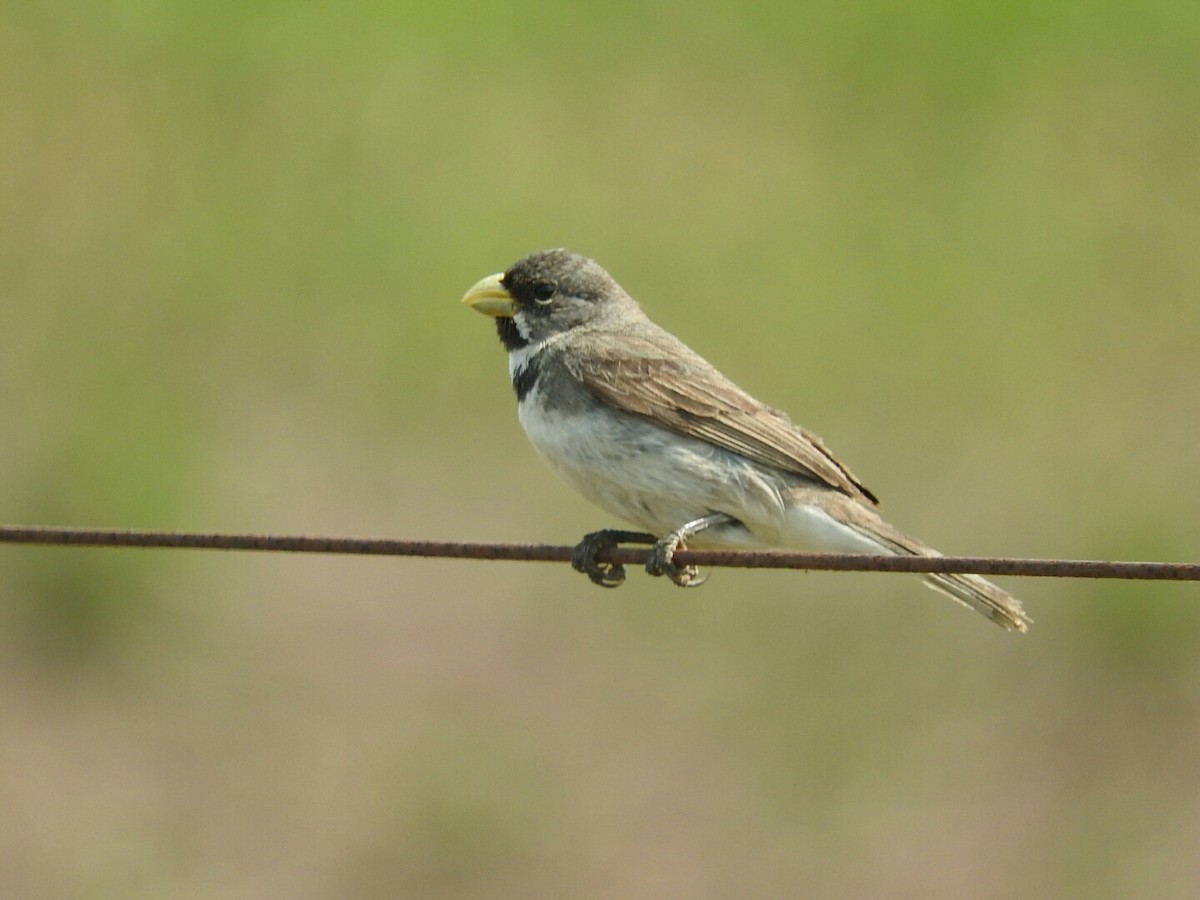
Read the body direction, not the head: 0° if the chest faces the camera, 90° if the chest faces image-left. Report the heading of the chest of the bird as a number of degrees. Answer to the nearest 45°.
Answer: approximately 90°
